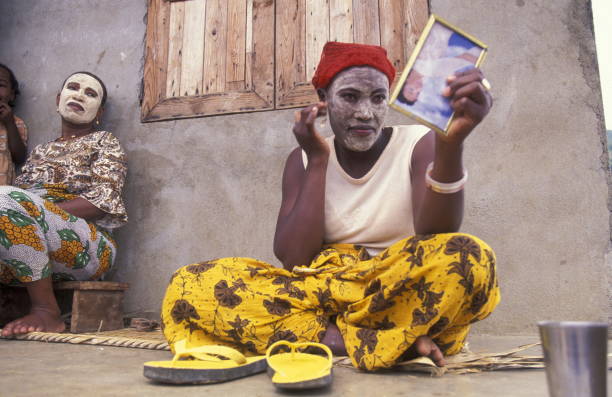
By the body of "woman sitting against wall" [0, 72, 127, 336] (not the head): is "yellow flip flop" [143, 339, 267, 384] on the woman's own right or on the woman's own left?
on the woman's own left

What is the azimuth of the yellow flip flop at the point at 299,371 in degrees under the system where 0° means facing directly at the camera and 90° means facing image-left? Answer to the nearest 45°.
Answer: approximately 180°

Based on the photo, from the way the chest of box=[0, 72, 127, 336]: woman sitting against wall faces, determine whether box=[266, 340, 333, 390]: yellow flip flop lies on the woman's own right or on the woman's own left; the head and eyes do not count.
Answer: on the woman's own left

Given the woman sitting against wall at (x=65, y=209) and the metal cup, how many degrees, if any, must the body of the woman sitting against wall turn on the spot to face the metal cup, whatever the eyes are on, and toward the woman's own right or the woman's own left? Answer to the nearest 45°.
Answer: approximately 45° to the woman's own left

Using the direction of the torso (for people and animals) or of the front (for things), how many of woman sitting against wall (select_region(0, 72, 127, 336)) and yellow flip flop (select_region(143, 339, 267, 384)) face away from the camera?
0
